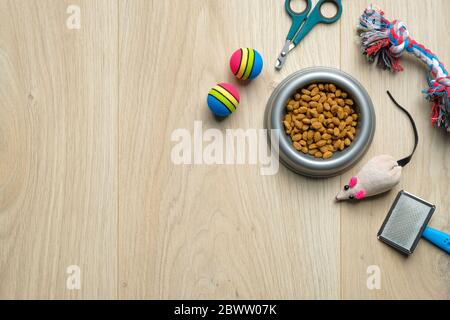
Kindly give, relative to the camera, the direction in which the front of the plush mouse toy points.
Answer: facing the viewer and to the left of the viewer
